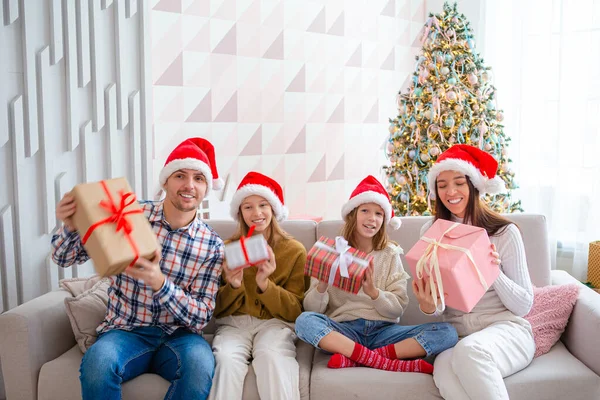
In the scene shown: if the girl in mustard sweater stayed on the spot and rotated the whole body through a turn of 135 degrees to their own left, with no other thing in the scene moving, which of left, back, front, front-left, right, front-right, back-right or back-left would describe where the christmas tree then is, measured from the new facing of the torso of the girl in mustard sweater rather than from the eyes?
front

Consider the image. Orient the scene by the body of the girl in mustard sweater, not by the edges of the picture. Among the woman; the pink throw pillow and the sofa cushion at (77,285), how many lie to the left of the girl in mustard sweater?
2

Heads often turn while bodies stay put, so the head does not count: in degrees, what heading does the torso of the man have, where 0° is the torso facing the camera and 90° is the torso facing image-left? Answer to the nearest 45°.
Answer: approximately 0°

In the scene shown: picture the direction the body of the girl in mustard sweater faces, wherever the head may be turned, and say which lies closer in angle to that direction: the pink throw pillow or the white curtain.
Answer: the pink throw pillow

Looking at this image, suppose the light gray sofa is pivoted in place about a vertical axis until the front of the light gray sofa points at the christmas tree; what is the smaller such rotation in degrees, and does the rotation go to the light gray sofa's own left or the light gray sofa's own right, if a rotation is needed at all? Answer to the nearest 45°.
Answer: approximately 135° to the light gray sofa's own left

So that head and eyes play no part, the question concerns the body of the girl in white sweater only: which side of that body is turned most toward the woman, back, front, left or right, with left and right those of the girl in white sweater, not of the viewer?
left

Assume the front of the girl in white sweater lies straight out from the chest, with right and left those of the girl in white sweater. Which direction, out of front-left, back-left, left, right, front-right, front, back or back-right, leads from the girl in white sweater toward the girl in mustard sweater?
right

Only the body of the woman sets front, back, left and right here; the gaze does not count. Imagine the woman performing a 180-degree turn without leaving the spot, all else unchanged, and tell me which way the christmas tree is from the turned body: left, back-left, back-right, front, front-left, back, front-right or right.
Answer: front-left

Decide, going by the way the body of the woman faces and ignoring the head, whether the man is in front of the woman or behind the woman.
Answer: in front

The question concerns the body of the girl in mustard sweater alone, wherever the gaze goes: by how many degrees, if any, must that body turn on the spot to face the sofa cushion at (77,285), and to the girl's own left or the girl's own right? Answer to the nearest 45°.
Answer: approximately 90° to the girl's own right

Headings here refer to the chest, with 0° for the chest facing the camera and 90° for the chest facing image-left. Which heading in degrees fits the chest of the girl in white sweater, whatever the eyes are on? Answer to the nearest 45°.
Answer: approximately 0°

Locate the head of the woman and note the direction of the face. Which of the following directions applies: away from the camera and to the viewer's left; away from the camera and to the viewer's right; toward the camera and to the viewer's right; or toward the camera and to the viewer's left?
toward the camera and to the viewer's left

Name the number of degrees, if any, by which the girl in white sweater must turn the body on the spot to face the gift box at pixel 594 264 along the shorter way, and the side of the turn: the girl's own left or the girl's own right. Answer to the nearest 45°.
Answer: approximately 135° to the girl's own left

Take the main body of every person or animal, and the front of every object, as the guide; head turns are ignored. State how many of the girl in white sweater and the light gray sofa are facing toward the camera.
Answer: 2
